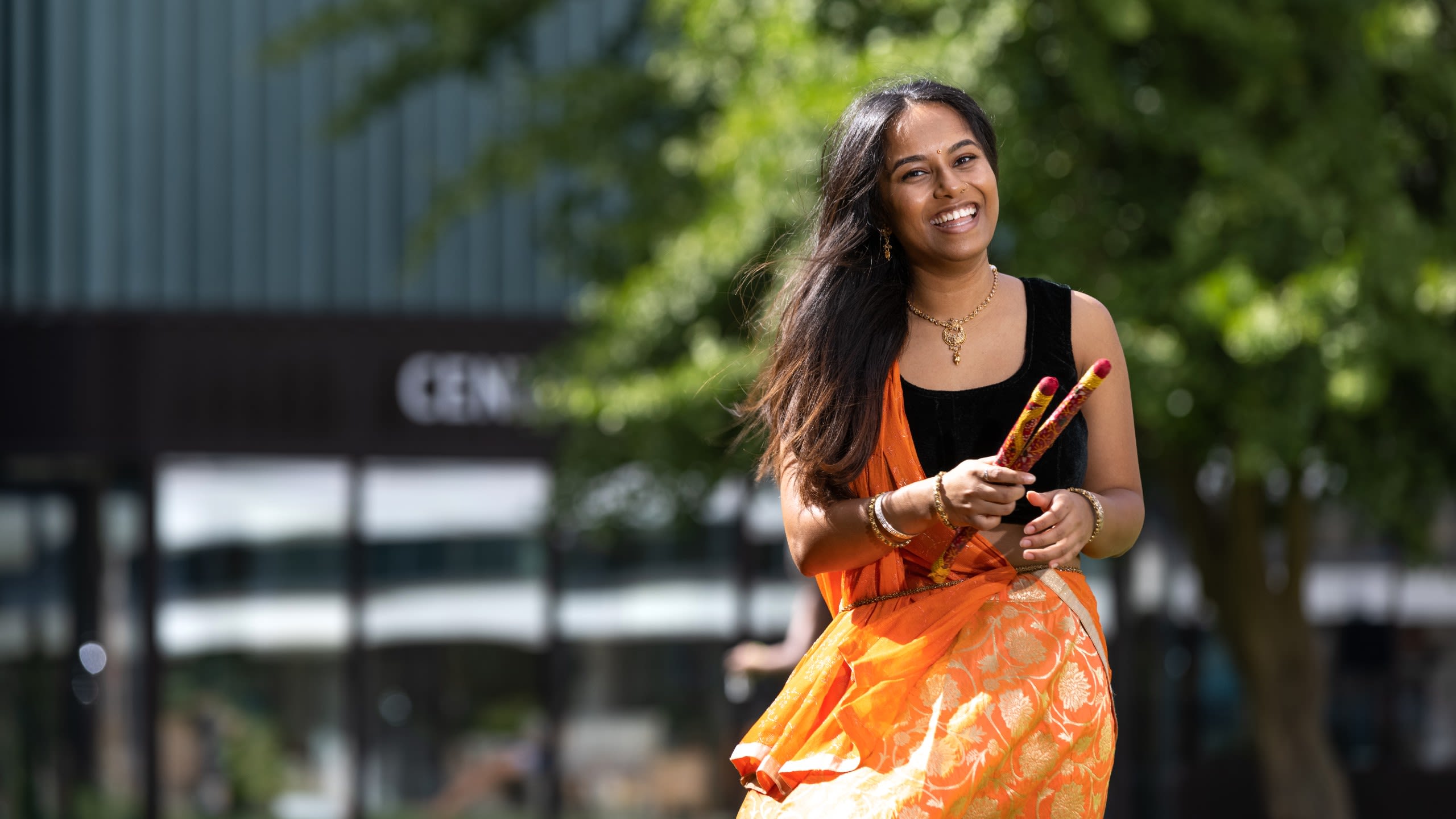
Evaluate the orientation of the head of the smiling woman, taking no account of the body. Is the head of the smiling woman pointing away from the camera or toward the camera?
toward the camera

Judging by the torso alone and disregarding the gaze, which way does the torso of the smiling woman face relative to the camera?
toward the camera
